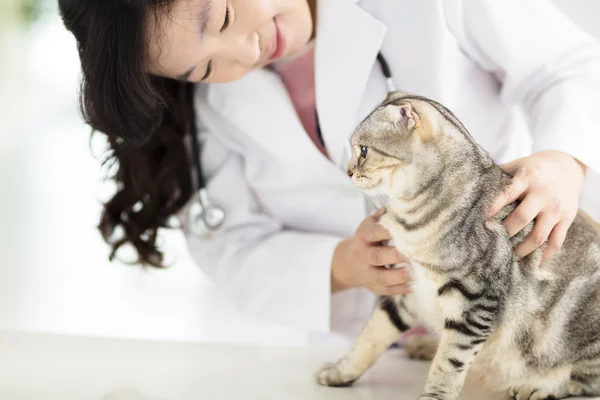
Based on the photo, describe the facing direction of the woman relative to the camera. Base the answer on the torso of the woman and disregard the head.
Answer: toward the camera

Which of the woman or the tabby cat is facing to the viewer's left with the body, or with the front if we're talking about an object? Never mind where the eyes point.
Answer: the tabby cat

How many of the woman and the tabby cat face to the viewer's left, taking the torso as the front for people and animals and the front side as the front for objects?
1

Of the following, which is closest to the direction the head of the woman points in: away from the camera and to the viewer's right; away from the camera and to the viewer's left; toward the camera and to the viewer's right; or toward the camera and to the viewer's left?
toward the camera and to the viewer's right

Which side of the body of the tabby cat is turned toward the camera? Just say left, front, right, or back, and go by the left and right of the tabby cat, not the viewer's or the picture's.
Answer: left

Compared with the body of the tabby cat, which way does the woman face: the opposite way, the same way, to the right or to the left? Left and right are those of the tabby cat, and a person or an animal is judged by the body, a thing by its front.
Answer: to the left
